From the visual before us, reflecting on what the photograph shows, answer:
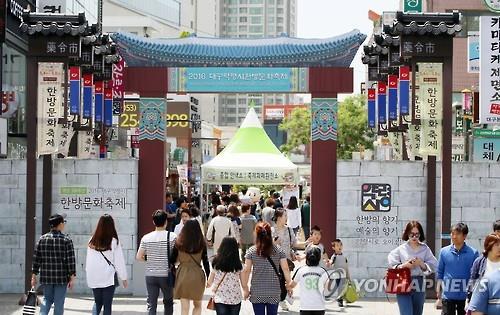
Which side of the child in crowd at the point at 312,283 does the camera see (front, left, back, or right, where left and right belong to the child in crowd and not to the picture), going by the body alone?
back

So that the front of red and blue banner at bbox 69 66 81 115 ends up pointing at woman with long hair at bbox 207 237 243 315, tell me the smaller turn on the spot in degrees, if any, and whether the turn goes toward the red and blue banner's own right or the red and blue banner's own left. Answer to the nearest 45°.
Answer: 0° — it already faces them

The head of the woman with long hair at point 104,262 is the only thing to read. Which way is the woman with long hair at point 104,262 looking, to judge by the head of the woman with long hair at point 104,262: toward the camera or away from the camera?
away from the camera

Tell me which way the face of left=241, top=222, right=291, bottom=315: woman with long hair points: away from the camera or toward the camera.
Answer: away from the camera

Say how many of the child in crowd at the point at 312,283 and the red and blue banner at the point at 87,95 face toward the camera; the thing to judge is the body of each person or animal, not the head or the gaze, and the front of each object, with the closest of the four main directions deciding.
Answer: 1

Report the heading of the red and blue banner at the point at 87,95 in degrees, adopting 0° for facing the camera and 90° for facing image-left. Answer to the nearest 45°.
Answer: approximately 0°

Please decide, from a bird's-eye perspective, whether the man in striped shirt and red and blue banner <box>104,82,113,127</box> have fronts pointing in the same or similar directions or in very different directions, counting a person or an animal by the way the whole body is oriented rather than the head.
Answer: very different directions

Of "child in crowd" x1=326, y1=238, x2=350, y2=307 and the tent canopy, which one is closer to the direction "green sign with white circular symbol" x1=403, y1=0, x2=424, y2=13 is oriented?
the child in crowd
